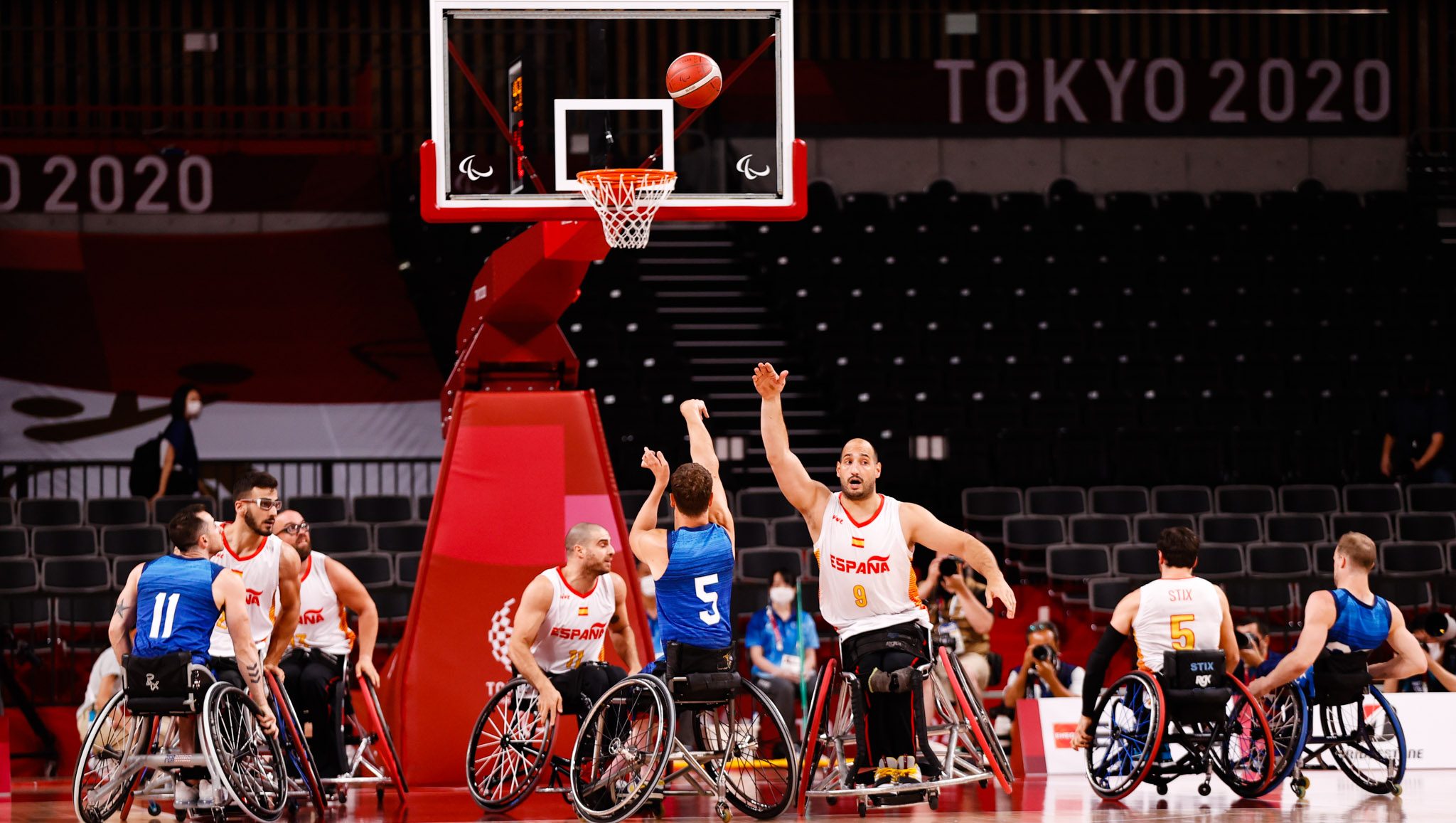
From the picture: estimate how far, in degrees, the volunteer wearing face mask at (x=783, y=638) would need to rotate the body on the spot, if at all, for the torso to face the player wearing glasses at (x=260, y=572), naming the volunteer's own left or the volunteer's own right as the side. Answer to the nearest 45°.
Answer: approximately 45° to the volunteer's own right

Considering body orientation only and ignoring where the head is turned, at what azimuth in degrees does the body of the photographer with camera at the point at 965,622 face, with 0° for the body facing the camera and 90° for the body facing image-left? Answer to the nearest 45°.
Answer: approximately 0°

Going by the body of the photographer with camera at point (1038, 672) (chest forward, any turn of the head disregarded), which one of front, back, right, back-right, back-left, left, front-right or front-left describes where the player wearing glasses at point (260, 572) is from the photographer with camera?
front-right

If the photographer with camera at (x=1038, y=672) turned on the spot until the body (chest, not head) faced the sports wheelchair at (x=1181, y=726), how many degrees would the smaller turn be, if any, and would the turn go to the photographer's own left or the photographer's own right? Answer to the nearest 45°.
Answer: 0° — they already face it

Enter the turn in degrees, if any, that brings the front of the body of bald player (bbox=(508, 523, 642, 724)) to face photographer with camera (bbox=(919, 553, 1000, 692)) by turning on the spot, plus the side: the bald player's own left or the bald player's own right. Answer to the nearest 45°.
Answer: approximately 90° to the bald player's own left

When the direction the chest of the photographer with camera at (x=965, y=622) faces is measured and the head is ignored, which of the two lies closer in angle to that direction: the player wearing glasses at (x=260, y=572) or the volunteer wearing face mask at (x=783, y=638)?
the player wearing glasses

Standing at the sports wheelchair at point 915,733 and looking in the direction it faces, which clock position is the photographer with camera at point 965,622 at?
The photographer with camera is roughly at 6 o'clock from the sports wheelchair.

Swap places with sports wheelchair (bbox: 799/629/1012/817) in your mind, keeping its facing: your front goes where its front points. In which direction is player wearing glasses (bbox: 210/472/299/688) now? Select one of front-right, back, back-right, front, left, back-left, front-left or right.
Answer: right

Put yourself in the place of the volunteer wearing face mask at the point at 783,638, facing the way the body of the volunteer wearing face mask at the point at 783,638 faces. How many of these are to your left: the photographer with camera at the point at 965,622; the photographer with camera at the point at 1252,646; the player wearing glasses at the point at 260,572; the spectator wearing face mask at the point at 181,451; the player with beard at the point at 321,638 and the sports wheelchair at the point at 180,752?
2

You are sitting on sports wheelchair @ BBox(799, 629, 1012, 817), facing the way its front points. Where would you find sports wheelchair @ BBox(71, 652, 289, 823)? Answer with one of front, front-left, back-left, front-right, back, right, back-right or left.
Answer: right

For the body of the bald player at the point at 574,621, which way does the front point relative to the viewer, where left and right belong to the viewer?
facing the viewer and to the right of the viewer

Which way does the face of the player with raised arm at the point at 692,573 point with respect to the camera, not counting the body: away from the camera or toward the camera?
away from the camera
